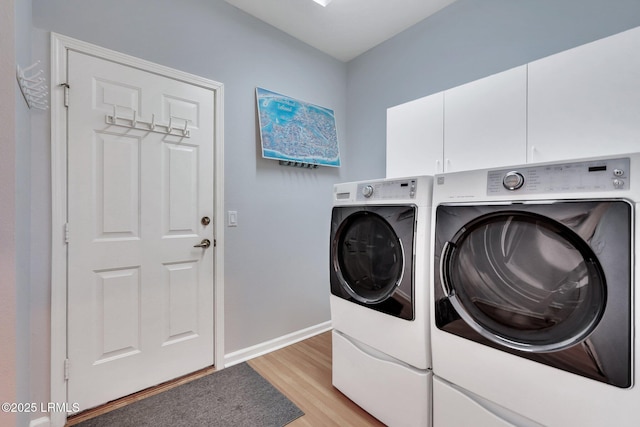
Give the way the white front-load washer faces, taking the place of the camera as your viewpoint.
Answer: facing the viewer and to the left of the viewer

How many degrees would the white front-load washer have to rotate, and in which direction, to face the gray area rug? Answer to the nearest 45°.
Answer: approximately 45° to its right

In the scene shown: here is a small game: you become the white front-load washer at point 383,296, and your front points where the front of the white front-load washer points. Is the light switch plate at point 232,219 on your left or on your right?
on your right

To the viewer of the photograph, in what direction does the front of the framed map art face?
facing the viewer and to the right of the viewer

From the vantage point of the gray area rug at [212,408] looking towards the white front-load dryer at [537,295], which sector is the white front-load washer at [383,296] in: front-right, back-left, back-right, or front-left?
front-left

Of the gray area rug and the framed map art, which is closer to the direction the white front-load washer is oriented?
the gray area rug

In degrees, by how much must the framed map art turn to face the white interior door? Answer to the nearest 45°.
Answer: approximately 90° to its right

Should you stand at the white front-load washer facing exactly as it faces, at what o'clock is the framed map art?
The framed map art is roughly at 3 o'clock from the white front-load washer.

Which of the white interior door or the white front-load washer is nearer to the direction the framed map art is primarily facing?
the white front-load washer

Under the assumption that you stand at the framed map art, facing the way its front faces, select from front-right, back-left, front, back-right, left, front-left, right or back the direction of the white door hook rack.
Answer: right

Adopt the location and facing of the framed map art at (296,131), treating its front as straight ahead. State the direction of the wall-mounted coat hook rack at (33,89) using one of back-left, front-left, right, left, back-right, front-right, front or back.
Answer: right

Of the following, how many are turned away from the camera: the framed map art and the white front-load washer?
0

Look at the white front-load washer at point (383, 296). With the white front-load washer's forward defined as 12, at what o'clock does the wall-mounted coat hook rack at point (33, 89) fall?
The wall-mounted coat hook rack is roughly at 1 o'clock from the white front-load washer.
